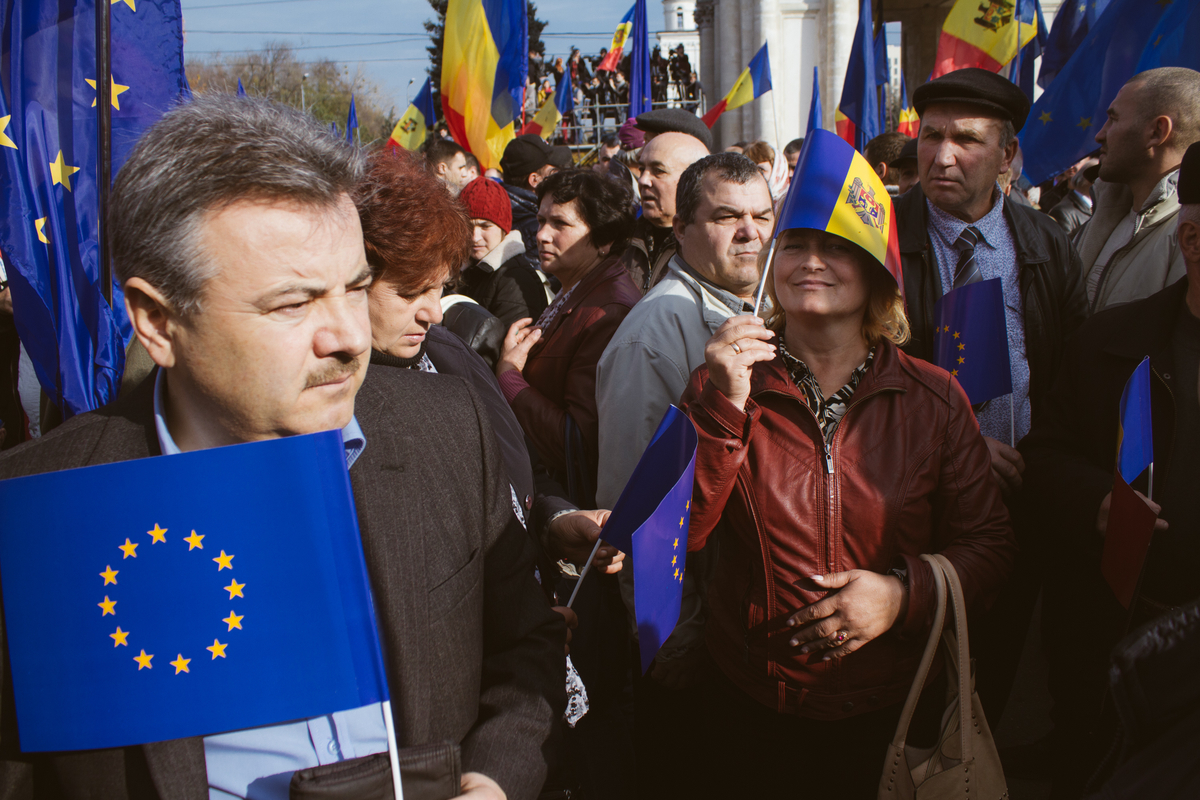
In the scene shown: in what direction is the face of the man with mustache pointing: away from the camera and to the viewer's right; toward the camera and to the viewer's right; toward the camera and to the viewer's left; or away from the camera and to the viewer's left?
toward the camera and to the viewer's right

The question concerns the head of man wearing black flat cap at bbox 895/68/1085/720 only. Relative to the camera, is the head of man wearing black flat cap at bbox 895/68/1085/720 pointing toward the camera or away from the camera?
toward the camera

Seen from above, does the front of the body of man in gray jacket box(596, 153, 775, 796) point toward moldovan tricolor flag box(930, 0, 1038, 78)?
no

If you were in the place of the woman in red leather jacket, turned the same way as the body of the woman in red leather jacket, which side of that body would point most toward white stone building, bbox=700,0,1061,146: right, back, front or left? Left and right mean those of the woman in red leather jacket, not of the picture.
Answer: back

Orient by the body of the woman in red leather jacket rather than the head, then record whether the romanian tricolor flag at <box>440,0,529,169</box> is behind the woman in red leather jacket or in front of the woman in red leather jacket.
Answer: behind

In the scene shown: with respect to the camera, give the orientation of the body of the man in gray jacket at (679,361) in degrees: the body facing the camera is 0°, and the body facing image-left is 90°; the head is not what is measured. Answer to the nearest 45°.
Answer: approximately 315°

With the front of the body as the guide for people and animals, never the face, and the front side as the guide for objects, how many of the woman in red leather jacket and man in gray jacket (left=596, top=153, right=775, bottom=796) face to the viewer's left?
0

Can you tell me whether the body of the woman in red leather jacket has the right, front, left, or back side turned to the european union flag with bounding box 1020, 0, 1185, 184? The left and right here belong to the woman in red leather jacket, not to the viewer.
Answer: back

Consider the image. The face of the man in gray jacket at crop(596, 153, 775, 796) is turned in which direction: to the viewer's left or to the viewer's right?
to the viewer's right

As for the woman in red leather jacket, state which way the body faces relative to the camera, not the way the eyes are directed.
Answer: toward the camera

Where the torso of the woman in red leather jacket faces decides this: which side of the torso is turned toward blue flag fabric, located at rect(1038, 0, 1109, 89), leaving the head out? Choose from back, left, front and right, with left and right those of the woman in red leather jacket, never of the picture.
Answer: back
